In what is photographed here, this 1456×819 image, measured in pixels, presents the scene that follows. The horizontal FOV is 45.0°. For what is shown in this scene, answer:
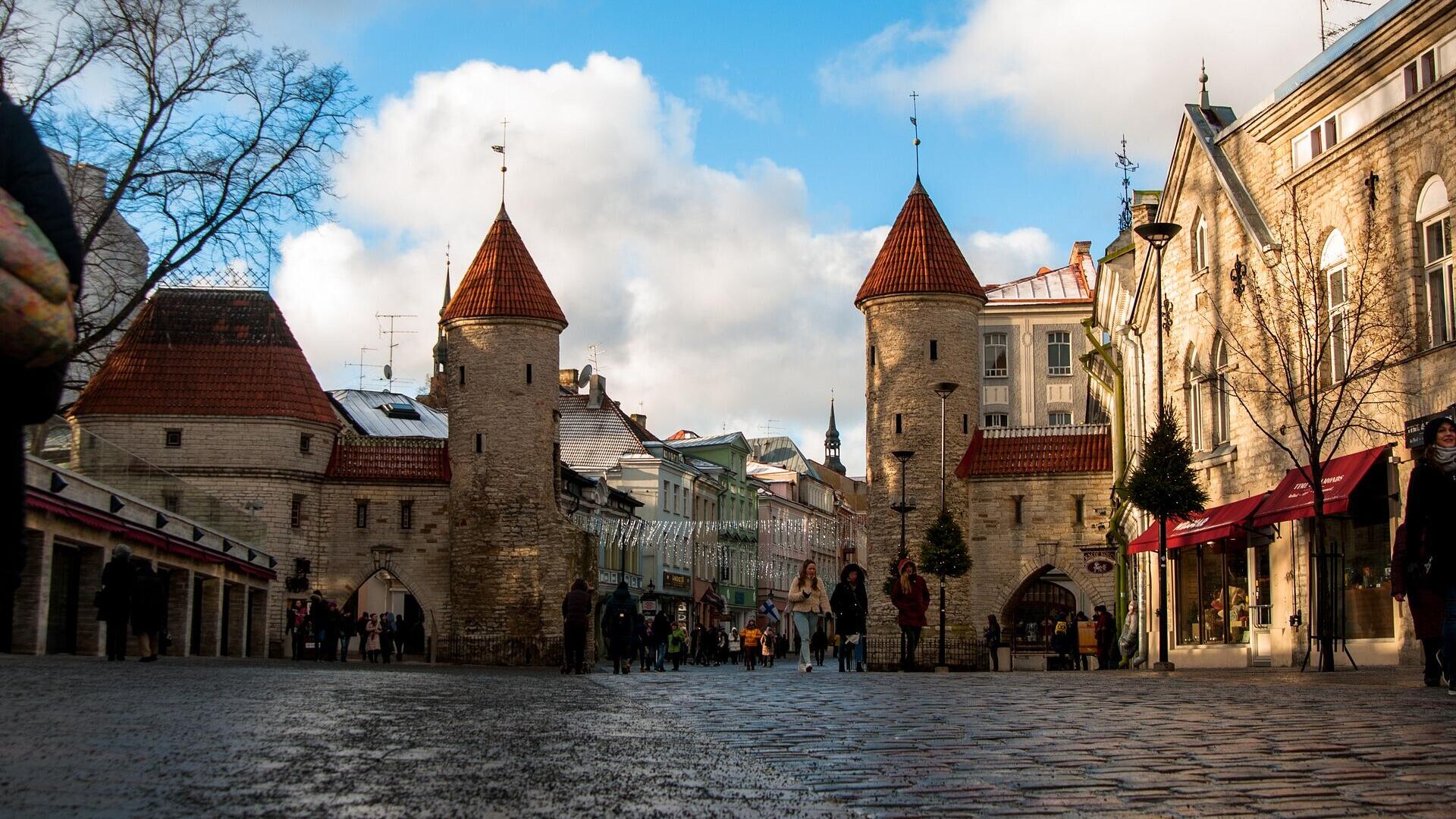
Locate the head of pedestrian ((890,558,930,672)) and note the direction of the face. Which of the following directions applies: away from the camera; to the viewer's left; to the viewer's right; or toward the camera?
toward the camera

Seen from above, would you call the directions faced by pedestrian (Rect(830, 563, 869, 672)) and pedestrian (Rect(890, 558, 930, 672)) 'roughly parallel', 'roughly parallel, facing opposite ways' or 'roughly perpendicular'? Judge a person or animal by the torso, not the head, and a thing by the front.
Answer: roughly parallel

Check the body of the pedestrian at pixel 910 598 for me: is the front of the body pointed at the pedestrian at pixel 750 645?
no

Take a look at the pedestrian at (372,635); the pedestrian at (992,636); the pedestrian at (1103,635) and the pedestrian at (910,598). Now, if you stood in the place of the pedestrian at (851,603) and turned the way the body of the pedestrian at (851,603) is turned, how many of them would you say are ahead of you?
0

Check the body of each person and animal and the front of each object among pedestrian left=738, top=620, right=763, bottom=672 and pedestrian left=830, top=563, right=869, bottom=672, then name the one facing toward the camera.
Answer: pedestrian left=830, top=563, right=869, bottom=672

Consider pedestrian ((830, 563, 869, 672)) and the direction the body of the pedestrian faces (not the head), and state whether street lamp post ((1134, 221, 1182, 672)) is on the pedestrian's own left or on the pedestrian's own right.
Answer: on the pedestrian's own left

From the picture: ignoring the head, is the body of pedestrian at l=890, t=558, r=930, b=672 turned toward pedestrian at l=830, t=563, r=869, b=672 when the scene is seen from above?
no

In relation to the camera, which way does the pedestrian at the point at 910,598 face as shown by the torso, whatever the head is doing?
toward the camera

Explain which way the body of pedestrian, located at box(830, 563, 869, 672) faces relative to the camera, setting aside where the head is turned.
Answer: toward the camera

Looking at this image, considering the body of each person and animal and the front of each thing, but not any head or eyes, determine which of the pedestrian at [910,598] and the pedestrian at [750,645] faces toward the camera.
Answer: the pedestrian at [910,598]
